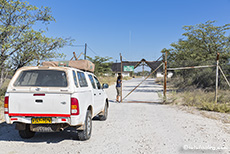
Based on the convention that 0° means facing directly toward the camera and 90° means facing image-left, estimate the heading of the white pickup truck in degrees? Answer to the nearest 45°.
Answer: approximately 225°

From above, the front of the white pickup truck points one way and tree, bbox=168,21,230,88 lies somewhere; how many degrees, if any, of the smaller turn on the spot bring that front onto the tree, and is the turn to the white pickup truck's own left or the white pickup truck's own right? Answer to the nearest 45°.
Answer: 0° — it already faces it
